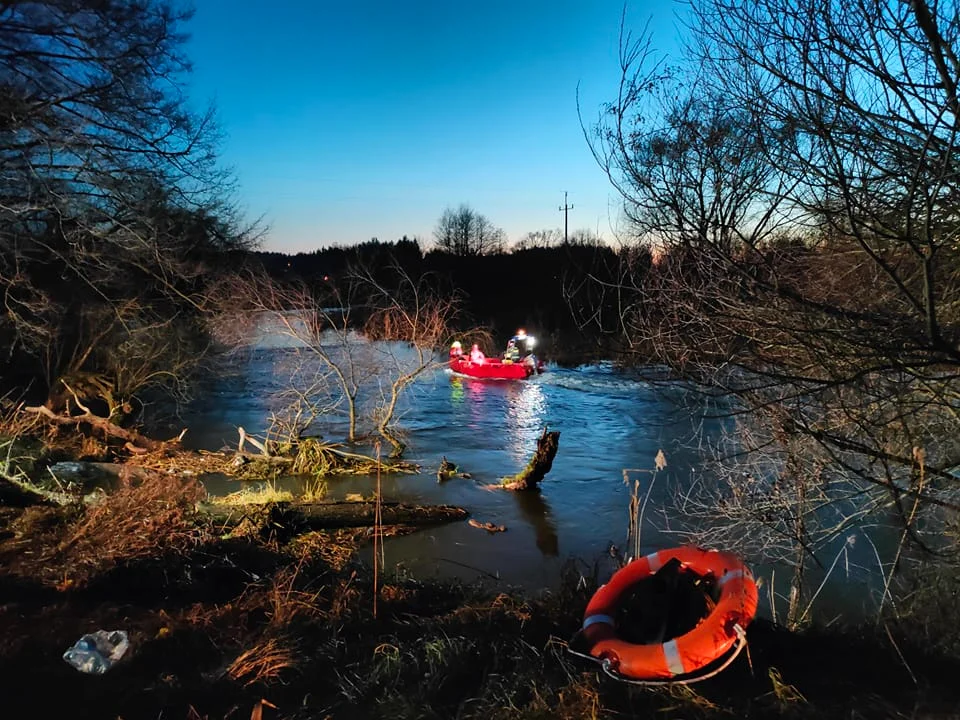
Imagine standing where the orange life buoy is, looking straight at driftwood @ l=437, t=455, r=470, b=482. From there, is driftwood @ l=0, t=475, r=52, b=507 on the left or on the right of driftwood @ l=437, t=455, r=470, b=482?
left

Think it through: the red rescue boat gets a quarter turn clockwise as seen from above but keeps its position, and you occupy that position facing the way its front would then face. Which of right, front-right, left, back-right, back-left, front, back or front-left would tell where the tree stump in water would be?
back

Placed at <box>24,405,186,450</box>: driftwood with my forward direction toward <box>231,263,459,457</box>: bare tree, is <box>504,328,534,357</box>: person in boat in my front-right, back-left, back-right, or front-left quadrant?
front-left

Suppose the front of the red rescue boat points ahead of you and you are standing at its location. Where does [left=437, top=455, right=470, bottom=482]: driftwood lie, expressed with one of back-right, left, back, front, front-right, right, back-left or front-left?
left

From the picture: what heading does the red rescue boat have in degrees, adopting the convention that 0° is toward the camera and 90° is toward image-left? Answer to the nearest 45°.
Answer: approximately 90°

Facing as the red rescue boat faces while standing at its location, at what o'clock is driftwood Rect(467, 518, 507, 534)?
The driftwood is roughly at 9 o'clock from the red rescue boat.

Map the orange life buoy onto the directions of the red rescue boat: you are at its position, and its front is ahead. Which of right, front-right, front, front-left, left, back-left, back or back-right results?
left

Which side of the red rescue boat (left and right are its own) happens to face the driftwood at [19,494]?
left

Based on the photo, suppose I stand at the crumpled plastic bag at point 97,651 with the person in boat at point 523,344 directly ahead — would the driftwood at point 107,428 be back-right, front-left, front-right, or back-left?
front-left

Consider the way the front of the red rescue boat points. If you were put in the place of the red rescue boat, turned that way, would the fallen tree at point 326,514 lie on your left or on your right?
on your left

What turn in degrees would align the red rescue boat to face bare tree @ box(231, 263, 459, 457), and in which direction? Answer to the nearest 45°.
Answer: approximately 90° to its left

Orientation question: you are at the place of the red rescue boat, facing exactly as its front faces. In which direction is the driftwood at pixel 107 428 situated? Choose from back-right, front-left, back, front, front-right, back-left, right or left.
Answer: front-left

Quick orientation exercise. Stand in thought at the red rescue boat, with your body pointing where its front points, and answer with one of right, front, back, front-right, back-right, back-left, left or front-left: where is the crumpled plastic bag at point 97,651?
left
